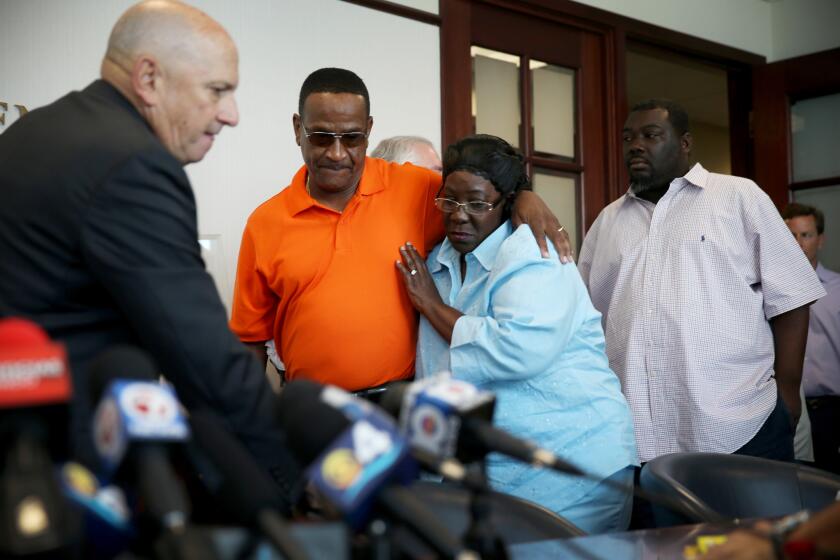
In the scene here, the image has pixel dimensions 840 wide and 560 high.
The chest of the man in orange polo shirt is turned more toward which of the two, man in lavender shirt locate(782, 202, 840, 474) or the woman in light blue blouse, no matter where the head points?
the woman in light blue blouse

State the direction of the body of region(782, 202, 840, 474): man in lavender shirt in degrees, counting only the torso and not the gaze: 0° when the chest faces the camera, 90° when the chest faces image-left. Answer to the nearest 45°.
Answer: approximately 45°

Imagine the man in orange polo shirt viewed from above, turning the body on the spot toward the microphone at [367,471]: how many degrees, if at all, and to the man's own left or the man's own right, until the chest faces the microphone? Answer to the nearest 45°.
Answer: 0° — they already face it
